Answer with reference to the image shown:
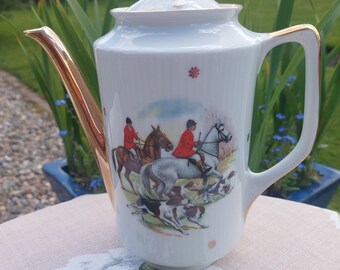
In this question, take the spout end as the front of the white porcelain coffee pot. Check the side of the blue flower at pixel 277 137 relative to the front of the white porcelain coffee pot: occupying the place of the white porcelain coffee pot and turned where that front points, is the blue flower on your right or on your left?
on your right

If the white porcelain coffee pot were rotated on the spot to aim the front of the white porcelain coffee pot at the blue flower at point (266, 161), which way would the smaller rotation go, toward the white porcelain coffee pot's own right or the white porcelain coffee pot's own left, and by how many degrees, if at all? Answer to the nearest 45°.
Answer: approximately 90° to the white porcelain coffee pot's own right

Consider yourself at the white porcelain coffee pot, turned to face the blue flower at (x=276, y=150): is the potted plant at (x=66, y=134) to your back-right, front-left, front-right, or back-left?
front-left

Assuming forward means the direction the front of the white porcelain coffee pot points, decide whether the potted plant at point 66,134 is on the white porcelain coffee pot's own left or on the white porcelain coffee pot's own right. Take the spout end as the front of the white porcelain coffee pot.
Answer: on the white porcelain coffee pot's own right

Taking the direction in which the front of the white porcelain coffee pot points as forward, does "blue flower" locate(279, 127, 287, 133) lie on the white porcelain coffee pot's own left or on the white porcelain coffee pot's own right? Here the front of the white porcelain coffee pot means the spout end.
on the white porcelain coffee pot's own right

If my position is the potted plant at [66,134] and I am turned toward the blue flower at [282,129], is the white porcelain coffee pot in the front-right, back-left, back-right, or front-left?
front-right

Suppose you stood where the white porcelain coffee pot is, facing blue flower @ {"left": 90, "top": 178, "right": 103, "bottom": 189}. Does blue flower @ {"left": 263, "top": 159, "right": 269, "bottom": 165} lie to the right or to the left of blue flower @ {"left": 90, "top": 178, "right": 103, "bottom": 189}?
right
